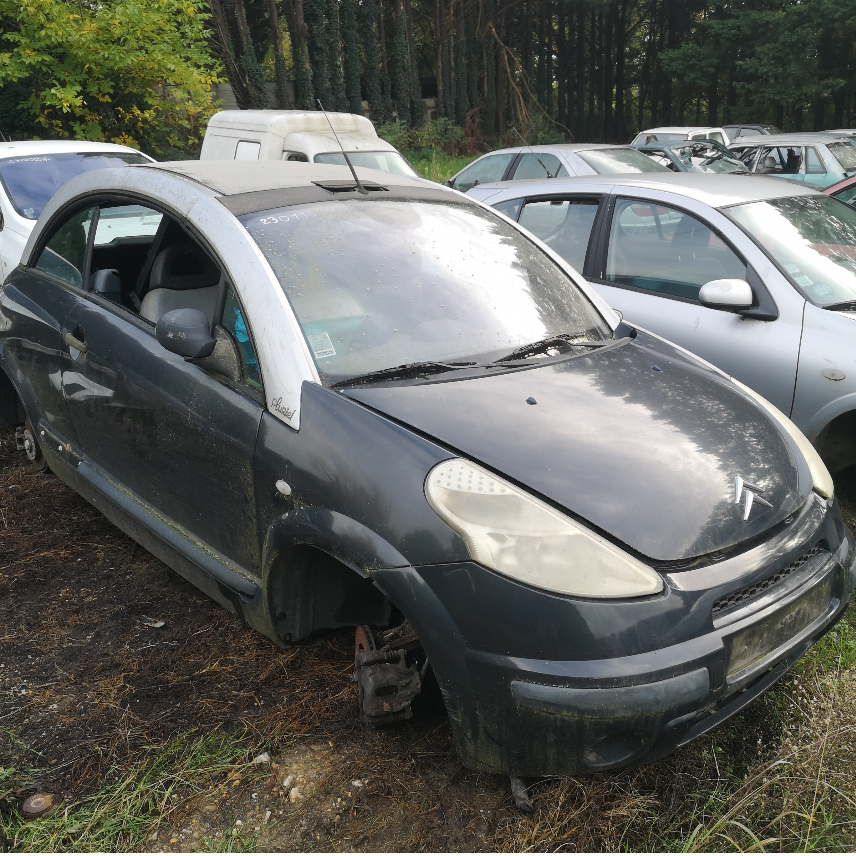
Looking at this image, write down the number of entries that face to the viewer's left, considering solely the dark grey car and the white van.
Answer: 0

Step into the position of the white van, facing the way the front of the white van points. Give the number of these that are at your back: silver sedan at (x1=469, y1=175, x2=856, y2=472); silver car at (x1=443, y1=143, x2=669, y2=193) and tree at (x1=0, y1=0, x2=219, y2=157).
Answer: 1

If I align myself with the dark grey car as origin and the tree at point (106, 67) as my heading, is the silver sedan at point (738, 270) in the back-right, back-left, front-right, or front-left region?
front-right

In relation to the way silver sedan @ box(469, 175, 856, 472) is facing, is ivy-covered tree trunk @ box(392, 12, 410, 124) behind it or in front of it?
behind

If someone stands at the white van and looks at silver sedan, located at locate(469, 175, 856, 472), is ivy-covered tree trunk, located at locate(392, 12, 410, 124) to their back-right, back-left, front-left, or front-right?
back-left

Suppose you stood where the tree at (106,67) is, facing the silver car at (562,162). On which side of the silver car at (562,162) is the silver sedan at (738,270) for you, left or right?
right

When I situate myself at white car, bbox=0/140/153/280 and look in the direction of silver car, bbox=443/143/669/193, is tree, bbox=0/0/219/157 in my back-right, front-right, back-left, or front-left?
front-left

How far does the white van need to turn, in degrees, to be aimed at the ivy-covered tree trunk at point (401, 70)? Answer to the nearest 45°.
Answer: approximately 135° to its left

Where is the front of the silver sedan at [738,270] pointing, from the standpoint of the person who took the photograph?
facing the viewer and to the right of the viewer

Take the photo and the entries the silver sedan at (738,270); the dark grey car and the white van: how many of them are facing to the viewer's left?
0

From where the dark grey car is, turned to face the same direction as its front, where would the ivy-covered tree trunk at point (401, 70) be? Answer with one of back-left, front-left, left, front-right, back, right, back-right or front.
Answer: back-left

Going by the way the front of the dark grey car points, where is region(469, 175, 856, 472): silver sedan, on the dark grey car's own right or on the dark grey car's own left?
on the dark grey car's own left

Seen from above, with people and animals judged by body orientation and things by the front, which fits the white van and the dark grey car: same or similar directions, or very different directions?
same or similar directions

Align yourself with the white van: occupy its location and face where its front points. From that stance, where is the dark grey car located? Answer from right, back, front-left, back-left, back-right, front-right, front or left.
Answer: front-right

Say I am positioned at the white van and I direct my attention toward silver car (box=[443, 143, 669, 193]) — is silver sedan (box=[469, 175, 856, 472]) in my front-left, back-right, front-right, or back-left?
front-right

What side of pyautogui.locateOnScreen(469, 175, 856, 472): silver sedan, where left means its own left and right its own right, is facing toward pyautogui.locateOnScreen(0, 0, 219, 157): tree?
back
